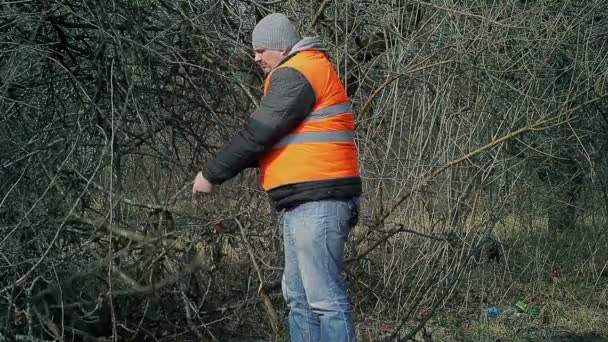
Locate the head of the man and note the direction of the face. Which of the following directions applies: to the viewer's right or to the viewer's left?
to the viewer's left

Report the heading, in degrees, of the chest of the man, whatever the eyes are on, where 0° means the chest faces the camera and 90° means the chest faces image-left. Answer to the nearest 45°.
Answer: approximately 90°

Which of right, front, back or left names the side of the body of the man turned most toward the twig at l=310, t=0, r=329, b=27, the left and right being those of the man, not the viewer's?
right
